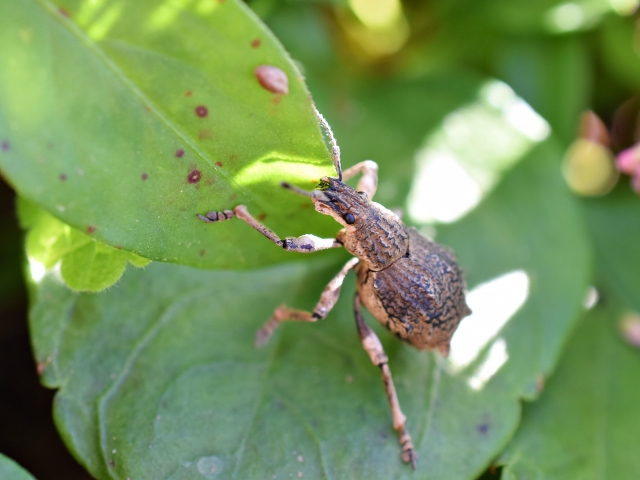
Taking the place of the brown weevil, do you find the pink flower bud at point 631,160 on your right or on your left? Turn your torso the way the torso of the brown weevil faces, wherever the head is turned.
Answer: on your right

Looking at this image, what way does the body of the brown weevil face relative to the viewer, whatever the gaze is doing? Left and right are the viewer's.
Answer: facing away from the viewer and to the left of the viewer
